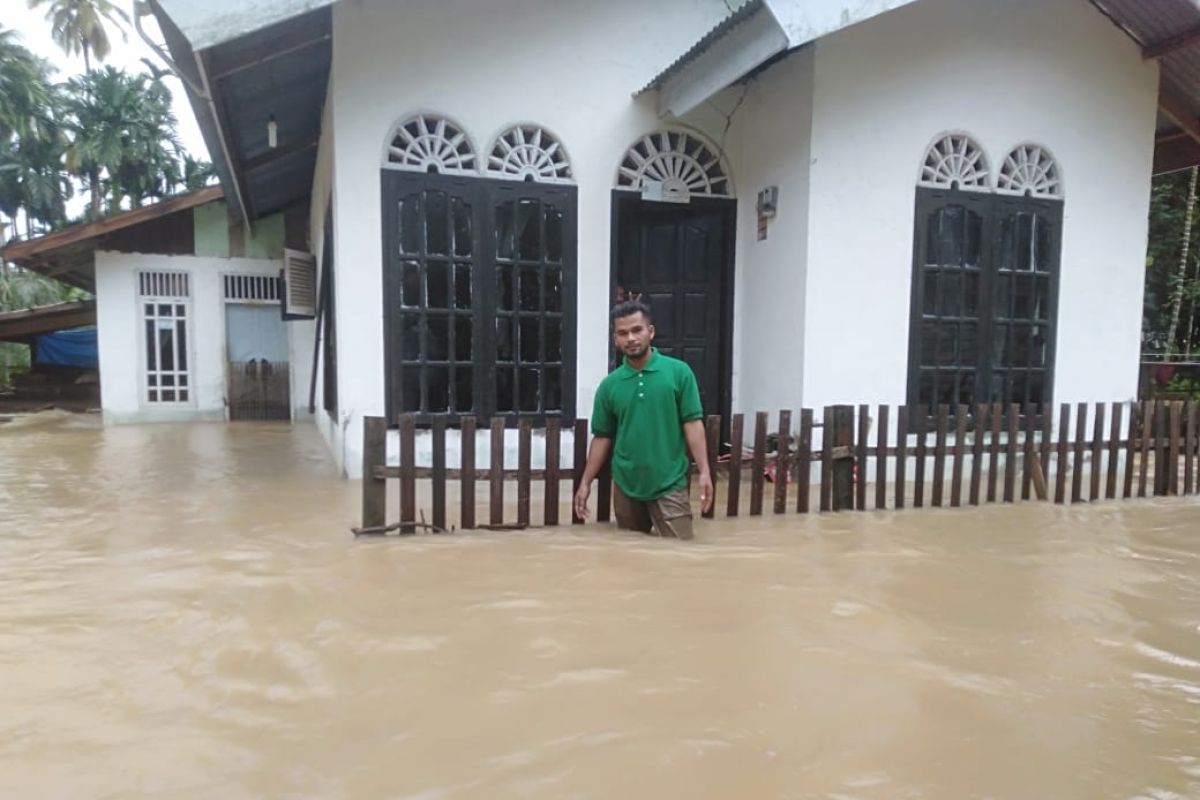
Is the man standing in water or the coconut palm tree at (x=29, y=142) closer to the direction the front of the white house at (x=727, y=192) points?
the man standing in water

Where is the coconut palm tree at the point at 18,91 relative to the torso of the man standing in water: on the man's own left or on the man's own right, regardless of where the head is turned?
on the man's own right

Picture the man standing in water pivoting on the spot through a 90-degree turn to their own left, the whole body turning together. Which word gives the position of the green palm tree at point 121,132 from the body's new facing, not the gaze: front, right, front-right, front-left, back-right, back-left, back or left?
back-left

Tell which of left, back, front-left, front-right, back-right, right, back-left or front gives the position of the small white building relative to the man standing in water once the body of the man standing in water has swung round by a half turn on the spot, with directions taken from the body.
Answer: front-left

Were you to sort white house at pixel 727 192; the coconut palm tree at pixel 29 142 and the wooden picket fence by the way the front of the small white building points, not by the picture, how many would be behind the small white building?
1

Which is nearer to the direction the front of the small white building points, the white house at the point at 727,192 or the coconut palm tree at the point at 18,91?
the white house

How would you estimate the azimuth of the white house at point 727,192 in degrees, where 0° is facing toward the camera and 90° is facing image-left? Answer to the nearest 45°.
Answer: approximately 0°

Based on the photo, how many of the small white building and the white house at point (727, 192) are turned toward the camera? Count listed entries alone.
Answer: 2

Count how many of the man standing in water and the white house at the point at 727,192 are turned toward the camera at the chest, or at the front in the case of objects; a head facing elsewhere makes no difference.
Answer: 2
